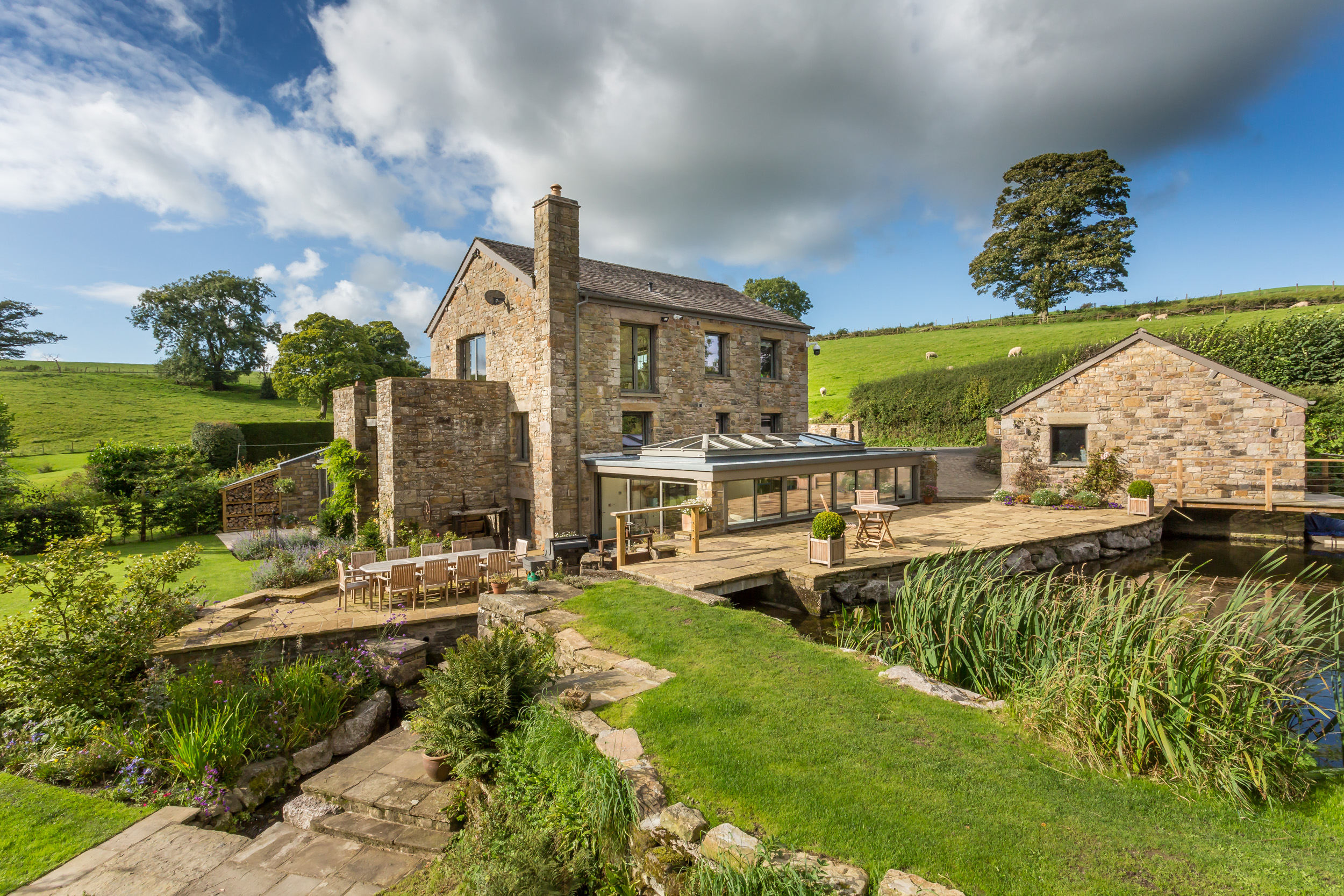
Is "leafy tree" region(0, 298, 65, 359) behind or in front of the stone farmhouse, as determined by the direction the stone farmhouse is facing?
behind

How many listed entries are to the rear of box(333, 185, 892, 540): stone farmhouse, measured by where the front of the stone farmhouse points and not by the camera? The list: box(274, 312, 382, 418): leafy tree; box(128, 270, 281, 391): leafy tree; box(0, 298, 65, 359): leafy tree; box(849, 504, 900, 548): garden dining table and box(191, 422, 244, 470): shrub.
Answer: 4

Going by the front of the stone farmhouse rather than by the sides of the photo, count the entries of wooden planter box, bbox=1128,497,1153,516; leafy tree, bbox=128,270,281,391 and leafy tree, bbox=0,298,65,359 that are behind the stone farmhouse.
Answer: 2

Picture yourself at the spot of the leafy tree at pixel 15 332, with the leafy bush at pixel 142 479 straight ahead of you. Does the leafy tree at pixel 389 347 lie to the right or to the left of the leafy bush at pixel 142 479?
left

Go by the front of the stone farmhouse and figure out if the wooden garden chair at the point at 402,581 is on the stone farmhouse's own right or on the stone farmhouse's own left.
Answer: on the stone farmhouse's own right

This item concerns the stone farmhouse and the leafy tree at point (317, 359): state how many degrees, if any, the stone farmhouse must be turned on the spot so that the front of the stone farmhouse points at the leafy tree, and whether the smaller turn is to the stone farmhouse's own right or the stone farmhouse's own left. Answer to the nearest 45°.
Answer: approximately 180°

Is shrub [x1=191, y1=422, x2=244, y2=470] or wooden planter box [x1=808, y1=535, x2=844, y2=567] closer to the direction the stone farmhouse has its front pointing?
the wooden planter box

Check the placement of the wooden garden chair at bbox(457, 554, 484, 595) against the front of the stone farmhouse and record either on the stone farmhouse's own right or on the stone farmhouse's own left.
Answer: on the stone farmhouse's own right

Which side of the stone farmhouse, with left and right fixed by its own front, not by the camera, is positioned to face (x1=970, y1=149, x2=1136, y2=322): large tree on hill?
left

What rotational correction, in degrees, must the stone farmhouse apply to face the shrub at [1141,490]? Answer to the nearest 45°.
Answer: approximately 45° to its left

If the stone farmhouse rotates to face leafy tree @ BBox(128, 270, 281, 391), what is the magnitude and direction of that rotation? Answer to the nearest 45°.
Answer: approximately 180°

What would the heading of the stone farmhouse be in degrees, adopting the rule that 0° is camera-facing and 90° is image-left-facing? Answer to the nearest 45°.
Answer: approximately 315°

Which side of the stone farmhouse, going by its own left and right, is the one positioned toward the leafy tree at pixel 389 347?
back
